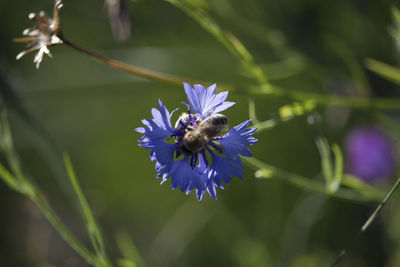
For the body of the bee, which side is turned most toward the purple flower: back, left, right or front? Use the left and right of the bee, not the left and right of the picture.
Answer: back

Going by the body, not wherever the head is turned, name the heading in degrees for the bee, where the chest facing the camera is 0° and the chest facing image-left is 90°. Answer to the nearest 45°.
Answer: approximately 45°
